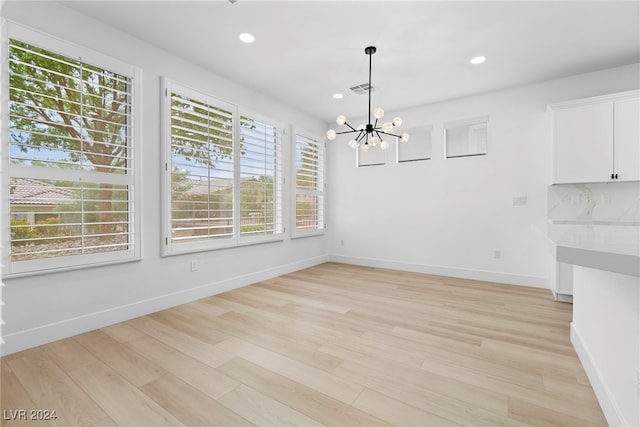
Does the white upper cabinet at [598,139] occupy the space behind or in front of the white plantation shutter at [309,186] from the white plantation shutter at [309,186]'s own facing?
in front

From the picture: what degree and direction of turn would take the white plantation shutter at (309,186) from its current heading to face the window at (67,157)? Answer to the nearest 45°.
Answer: approximately 90° to its right

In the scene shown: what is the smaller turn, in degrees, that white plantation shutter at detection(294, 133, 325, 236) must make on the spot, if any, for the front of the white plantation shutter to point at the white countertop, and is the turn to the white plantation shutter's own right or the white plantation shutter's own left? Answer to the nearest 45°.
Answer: approximately 45° to the white plantation shutter's own right

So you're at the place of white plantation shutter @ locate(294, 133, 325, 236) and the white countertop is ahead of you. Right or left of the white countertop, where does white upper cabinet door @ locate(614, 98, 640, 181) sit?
left

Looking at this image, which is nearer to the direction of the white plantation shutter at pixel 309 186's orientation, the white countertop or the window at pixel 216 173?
the white countertop

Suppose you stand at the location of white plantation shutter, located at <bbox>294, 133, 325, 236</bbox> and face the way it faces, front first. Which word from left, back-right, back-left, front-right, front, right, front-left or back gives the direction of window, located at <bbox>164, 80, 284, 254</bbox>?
right

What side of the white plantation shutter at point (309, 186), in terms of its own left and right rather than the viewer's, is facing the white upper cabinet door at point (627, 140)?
front

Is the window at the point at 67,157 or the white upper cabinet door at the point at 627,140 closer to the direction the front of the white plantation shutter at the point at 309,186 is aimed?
the white upper cabinet door

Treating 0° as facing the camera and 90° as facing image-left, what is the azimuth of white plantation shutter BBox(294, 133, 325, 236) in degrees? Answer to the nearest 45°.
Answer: approximately 315°
